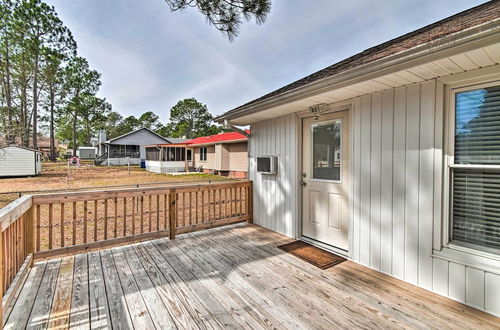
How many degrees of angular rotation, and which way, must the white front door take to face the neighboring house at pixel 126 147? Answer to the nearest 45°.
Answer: approximately 90° to its right

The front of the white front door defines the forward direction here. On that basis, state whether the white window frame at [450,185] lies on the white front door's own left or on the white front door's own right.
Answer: on the white front door's own left

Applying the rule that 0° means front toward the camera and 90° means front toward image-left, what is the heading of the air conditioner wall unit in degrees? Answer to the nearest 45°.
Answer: approximately 45°

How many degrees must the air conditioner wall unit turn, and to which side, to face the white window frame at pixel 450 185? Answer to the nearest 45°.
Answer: approximately 90° to its left

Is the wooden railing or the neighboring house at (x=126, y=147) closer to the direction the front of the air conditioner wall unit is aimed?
the wooden railing

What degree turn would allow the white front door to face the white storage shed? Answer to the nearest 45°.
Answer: approximately 45° to its right

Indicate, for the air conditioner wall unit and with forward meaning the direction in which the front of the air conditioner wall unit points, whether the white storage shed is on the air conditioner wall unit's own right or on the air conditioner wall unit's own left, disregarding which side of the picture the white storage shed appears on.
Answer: on the air conditioner wall unit's own right

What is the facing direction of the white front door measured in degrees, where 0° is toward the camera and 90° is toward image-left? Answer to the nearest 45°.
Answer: approximately 45°
